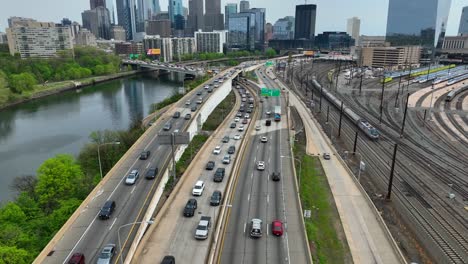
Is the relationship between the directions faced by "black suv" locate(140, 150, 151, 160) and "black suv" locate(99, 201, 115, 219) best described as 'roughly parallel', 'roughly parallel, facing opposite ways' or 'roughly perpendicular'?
roughly parallel

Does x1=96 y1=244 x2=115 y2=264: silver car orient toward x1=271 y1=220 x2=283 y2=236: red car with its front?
no

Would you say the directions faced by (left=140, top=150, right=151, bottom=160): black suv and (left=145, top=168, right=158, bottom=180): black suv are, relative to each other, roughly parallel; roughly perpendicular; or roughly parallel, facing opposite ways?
roughly parallel

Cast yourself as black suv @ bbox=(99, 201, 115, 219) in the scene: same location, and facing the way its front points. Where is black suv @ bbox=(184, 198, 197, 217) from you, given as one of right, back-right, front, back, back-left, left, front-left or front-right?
back-left

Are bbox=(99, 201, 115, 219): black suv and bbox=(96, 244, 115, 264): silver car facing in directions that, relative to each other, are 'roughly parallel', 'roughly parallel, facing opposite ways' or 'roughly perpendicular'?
roughly parallel

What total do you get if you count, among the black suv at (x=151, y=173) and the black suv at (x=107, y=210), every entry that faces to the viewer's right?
0

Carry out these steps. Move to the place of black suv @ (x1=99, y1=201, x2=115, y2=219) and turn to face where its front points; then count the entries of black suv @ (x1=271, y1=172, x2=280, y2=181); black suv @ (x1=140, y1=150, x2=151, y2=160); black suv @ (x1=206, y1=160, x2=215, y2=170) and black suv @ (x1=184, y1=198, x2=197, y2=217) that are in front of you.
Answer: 0

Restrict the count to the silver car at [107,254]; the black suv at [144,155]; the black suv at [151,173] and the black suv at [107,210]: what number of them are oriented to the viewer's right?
0

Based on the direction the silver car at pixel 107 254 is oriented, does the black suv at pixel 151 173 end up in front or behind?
behind

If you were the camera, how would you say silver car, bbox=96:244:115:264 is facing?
facing the viewer and to the left of the viewer

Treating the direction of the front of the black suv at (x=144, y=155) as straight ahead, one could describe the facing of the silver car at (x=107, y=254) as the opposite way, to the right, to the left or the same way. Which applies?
the same way

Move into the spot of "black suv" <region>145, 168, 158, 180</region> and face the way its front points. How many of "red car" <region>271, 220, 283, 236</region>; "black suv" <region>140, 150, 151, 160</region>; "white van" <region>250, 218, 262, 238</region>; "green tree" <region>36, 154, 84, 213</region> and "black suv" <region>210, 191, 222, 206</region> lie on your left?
3

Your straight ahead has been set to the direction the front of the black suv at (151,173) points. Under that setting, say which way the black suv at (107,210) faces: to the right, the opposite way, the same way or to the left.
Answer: the same way

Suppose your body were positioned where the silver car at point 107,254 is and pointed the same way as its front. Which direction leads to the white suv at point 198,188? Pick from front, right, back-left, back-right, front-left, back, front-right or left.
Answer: back

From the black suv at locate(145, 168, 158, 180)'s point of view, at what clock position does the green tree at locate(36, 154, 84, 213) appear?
The green tree is roughly at 2 o'clock from the black suv.

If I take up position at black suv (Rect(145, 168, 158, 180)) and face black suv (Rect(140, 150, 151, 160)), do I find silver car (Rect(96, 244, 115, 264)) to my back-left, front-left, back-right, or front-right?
back-left

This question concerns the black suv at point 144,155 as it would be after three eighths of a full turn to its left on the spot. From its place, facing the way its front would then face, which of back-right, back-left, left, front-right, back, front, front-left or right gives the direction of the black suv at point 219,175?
front-right

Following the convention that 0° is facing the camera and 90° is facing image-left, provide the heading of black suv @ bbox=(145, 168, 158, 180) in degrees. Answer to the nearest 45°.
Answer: approximately 45°

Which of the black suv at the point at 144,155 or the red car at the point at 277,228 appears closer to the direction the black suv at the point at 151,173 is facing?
the red car

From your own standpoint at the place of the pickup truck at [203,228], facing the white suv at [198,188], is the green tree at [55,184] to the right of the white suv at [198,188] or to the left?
left

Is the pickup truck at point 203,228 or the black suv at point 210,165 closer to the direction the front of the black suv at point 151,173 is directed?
the pickup truck

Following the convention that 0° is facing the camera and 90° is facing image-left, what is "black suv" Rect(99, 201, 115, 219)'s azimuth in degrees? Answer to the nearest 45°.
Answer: approximately 45°

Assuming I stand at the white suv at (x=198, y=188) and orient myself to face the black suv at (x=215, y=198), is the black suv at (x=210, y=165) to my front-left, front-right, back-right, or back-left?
back-left
